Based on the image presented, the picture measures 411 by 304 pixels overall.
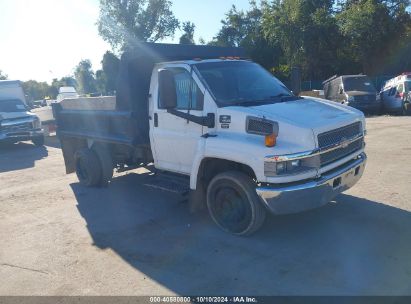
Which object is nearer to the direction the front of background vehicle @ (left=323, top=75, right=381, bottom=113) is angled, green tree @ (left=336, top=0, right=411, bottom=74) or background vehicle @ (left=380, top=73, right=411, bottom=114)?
the background vehicle

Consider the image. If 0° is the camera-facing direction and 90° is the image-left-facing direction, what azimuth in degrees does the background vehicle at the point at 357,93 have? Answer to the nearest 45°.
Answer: approximately 315°

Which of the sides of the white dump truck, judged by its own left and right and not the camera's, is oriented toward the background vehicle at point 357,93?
left

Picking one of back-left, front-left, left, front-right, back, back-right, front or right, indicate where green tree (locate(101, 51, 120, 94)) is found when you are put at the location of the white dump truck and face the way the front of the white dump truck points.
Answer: back

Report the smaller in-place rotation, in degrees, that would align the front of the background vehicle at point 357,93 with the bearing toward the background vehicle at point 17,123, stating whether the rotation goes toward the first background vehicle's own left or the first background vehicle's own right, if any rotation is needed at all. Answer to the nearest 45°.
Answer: approximately 90° to the first background vehicle's own right

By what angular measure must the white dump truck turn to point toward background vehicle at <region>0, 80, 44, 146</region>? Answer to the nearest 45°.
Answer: approximately 180°

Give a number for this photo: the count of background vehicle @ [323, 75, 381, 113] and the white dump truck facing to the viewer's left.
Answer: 0

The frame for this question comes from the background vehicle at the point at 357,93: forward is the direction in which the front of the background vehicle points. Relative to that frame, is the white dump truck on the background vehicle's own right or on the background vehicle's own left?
on the background vehicle's own right

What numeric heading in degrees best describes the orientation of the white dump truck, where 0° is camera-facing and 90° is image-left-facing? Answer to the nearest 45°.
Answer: approximately 315°
